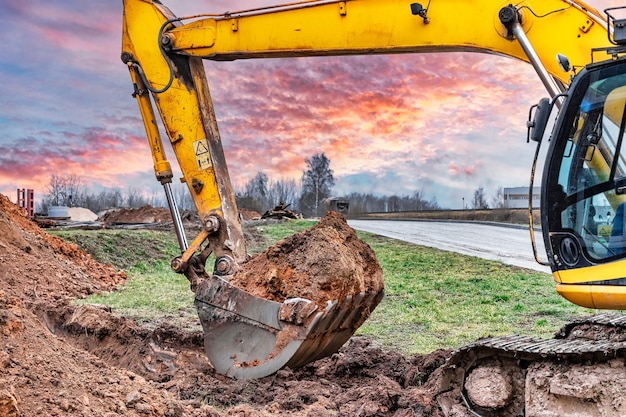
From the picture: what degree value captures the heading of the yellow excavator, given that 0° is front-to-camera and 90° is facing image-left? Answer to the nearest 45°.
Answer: approximately 90°

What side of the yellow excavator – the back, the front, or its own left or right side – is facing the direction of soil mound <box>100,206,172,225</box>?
right

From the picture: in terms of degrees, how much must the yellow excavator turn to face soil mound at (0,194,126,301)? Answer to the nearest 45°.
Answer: approximately 45° to its right
